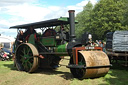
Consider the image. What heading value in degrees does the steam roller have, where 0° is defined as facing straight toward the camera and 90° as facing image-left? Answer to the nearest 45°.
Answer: approximately 315°

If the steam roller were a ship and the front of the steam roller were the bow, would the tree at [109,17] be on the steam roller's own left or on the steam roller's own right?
on the steam roller's own left
